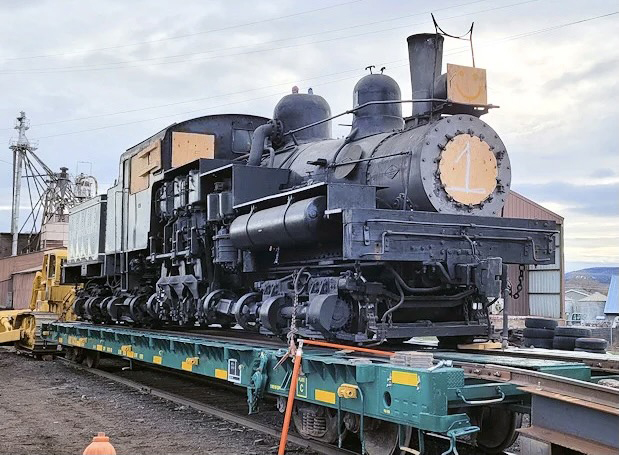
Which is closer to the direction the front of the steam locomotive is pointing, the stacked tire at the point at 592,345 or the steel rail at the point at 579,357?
the steel rail

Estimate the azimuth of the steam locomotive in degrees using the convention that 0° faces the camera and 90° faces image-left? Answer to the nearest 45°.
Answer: approximately 315°

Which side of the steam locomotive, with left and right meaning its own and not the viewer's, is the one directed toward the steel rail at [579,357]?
front

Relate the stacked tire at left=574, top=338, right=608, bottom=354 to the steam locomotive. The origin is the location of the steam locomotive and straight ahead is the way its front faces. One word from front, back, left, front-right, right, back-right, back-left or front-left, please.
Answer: left

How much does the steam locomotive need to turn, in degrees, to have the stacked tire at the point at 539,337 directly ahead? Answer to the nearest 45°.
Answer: approximately 90° to its left

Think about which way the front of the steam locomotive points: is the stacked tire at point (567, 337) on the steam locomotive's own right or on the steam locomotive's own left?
on the steam locomotive's own left

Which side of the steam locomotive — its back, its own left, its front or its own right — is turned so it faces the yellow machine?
back

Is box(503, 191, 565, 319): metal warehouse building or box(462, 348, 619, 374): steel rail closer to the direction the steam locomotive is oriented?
the steel rail

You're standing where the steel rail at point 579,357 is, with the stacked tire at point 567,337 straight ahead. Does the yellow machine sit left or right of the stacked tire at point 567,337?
left
